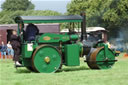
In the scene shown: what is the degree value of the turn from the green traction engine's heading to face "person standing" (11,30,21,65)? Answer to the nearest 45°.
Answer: approximately 180°

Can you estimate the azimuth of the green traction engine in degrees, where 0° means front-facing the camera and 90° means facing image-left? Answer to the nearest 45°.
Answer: approximately 270°

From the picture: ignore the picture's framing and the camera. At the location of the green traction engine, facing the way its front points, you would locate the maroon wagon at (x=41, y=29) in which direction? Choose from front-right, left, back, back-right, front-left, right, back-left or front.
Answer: left
